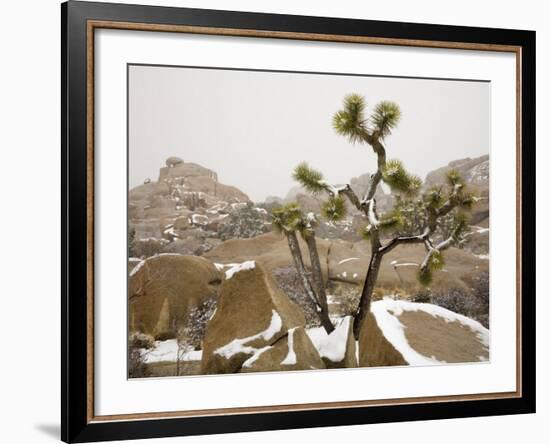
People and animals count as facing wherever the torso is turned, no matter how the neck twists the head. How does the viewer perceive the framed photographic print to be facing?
facing the viewer and to the right of the viewer
